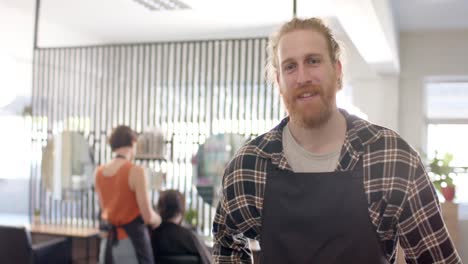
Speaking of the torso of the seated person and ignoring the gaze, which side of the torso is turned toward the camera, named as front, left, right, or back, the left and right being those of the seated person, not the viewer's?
back

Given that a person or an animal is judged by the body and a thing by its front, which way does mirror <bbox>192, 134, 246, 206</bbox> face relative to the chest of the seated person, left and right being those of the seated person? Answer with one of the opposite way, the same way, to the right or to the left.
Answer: the opposite way

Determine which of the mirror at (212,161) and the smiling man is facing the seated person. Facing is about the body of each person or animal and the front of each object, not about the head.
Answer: the mirror

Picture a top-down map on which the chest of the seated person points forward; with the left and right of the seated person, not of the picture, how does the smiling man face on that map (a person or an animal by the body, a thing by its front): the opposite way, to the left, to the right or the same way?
the opposite way

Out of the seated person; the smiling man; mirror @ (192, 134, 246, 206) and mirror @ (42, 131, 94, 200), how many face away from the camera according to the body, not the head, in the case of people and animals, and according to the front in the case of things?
1

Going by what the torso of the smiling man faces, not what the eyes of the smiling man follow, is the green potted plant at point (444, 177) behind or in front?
behind

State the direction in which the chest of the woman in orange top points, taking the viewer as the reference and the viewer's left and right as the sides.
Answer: facing away from the viewer and to the right of the viewer

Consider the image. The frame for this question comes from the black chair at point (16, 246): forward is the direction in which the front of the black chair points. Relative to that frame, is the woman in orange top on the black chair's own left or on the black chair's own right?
on the black chair's own right

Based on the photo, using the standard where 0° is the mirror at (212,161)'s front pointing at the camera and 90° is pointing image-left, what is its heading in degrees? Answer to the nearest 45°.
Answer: approximately 0°

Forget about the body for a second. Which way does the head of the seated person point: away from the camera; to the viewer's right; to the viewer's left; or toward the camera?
away from the camera

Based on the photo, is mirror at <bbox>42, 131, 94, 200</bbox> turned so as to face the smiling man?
yes

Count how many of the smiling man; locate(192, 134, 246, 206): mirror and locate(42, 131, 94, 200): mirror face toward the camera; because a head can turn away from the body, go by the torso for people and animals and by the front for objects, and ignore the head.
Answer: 3

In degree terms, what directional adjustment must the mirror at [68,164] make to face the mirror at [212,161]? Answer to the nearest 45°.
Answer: approximately 45° to its left

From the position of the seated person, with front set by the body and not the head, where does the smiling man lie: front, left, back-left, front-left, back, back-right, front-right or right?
back

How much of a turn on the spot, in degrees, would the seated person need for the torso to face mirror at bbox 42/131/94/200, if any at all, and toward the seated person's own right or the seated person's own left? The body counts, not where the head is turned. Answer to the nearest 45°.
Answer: approximately 45° to the seated person's own left

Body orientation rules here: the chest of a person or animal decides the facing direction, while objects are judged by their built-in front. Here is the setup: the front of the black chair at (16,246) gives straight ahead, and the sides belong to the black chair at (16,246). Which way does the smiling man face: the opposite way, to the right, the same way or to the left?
the opposite way
